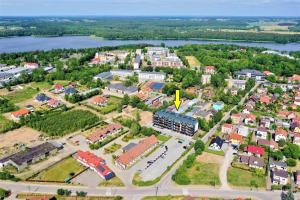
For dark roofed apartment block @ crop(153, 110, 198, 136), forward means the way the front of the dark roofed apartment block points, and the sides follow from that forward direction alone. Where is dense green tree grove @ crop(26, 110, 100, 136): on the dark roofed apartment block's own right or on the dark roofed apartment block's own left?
on the dark roofed apartment block's own right

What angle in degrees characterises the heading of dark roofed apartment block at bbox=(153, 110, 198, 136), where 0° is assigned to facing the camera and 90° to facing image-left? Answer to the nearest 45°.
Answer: approximately 45°

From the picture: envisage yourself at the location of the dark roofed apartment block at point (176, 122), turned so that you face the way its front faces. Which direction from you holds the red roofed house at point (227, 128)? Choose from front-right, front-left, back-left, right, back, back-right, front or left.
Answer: back-left

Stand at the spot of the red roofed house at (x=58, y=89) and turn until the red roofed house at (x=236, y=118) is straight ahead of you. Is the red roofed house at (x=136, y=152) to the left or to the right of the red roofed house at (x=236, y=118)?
right

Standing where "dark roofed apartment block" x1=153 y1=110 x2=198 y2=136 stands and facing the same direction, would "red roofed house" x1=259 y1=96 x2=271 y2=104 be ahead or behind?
behind

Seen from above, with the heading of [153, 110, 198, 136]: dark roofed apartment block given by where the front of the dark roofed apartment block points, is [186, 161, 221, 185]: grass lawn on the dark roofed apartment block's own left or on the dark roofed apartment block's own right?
on the dark roofed apartment block's own left

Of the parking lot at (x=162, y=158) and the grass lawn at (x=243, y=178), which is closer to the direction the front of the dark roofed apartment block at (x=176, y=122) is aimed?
the parking lot

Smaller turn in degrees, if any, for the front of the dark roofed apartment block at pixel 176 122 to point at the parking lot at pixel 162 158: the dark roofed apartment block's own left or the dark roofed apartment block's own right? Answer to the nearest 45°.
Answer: approximately 45° to the dark roofed apartment block's own left

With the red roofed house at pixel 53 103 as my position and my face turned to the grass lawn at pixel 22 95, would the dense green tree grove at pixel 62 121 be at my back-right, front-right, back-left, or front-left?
back-left
